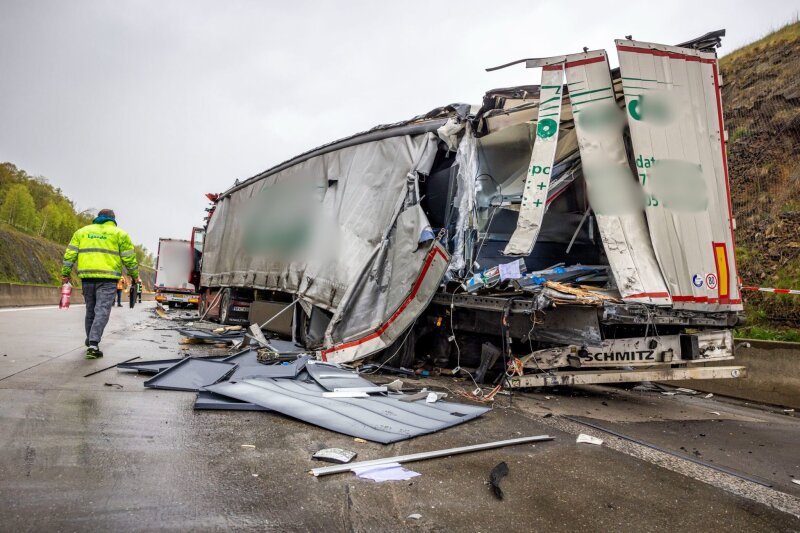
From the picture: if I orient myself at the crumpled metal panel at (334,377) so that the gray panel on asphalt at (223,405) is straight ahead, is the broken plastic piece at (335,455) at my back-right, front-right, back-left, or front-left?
front-left

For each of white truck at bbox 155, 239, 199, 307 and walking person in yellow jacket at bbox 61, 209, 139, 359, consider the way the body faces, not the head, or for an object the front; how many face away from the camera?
2

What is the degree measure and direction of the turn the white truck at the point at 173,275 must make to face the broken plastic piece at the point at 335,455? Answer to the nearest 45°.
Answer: approximately 180°

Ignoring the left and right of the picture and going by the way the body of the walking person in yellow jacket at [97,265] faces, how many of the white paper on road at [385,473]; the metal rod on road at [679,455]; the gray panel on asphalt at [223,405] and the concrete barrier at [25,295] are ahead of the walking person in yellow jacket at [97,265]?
1

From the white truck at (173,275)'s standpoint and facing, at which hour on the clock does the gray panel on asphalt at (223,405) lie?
The gray panel on asphalt is roughly at 6 o'clock from the white truck.

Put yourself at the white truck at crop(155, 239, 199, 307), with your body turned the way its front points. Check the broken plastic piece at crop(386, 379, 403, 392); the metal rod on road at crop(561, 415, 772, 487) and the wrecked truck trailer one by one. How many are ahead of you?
0

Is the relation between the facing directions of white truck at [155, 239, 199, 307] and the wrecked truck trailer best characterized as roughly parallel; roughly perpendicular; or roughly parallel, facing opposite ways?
roughly parallel

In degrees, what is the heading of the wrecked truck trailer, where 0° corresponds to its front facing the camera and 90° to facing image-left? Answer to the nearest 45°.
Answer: approximately 135°

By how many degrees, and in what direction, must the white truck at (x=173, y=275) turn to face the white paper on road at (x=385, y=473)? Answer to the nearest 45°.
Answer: approximately 180°

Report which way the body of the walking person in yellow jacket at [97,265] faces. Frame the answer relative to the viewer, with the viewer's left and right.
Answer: facing away from the viewer

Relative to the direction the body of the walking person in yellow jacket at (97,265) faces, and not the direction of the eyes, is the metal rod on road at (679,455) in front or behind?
behind

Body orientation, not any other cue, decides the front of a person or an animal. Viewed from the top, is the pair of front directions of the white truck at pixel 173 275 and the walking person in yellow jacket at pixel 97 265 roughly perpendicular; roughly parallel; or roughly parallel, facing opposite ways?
roughly parallel

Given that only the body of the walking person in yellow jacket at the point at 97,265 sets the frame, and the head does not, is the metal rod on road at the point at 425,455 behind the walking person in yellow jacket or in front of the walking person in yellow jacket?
behind

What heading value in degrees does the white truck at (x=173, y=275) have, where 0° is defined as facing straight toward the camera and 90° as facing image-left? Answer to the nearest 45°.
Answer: approximately 180°

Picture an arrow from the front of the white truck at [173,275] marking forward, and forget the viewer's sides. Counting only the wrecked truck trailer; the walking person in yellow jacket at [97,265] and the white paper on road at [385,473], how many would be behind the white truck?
3
